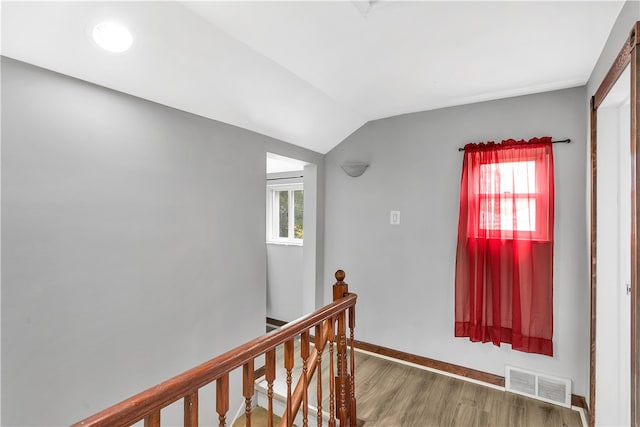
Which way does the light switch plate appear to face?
toward the camera

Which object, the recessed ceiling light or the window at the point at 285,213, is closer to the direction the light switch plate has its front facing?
the recessed ceiling light

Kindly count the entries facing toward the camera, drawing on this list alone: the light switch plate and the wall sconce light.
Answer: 2

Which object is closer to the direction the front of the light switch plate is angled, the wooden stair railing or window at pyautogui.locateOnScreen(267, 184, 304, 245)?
the wooden stair railing

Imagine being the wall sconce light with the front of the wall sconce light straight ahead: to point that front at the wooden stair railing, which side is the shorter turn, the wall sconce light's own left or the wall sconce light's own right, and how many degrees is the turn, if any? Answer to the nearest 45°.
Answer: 0° — it already faces it

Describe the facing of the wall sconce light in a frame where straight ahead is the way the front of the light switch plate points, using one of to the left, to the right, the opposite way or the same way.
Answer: the same way

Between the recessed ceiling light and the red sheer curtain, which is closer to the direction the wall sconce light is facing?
the recessed ceiling light

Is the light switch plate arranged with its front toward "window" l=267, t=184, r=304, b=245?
no

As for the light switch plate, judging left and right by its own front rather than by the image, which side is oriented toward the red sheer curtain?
left

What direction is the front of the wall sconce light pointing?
toward the camera
